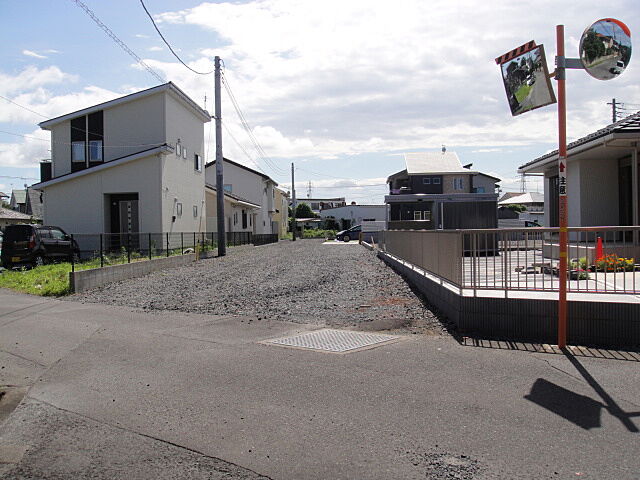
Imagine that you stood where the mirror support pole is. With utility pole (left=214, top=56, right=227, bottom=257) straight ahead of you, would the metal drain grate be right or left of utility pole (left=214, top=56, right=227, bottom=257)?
left

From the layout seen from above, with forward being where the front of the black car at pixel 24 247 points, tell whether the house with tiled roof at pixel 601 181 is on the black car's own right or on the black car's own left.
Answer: on the black car's own right

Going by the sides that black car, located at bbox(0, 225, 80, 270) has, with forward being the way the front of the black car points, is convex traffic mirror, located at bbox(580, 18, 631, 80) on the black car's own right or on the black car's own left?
on the black car's own right

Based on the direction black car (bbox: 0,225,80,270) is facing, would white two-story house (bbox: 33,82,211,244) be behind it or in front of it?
in front

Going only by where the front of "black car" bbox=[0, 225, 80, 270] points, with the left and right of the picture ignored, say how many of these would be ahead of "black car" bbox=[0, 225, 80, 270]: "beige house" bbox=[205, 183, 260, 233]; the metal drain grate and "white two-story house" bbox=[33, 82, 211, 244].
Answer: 2

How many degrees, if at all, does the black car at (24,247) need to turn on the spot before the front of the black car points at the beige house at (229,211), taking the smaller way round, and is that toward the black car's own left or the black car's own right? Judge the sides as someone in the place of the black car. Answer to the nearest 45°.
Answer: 0° — it already faces it

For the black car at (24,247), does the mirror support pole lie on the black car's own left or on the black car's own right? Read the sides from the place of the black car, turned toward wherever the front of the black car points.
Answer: on the black car's own right

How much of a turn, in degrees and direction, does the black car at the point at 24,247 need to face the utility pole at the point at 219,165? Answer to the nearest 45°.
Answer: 0° — it already faces it

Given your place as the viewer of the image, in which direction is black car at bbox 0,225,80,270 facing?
facing away from the viewer and to the right of the viewer
